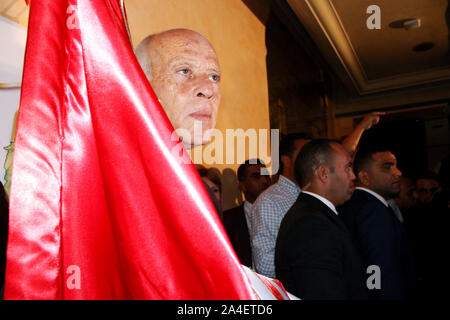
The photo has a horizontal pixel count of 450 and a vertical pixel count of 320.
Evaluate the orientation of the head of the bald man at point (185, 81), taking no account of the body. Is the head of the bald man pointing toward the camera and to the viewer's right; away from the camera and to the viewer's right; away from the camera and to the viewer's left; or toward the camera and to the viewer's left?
toward the camera and to the viewer's right

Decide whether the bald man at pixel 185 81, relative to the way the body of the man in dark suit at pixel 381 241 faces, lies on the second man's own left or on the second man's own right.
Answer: on the second man's own right

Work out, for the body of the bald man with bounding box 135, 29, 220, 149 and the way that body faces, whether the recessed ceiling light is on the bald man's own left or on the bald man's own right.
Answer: on the bald man's own left

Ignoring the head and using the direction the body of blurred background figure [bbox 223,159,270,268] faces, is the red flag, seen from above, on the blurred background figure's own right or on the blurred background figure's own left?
on the blurred background figure's own right

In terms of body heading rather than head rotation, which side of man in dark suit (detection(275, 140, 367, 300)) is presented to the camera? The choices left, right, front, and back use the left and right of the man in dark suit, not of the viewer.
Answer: right

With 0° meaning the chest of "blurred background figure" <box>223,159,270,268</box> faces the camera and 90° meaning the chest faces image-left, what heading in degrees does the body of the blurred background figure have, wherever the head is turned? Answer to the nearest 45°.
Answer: approximately 315°

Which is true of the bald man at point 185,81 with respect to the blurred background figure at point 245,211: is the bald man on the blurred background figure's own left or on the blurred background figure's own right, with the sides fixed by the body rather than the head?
on the blurred background figure's own right

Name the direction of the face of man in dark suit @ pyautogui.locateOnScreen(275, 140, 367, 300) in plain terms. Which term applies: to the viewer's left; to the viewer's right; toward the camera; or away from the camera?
to the viewer's right

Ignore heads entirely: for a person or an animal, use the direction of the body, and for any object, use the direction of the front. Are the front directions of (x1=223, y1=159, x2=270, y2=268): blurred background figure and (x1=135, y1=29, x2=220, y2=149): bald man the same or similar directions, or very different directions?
same or similar directions

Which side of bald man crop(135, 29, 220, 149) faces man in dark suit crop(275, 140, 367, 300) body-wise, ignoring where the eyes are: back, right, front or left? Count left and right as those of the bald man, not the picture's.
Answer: left
